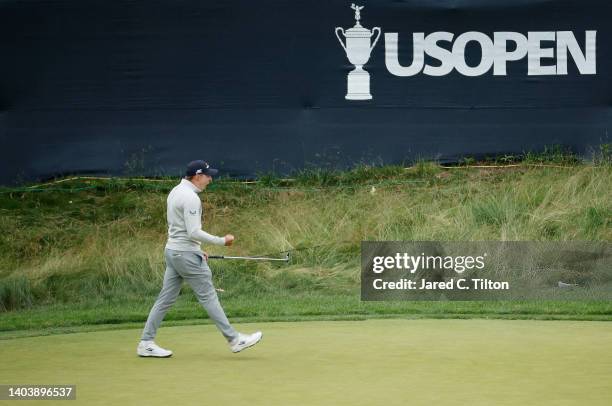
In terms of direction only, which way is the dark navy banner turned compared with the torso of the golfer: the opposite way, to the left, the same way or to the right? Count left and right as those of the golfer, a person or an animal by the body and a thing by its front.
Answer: to the right

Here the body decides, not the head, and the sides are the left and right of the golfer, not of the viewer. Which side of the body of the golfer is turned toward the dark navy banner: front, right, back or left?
left

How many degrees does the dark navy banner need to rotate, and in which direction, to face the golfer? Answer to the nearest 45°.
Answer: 0° — it already faces them

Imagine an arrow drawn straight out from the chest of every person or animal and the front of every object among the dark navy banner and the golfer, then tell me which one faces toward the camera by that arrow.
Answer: the dark navy banner

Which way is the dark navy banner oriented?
toward the camera
